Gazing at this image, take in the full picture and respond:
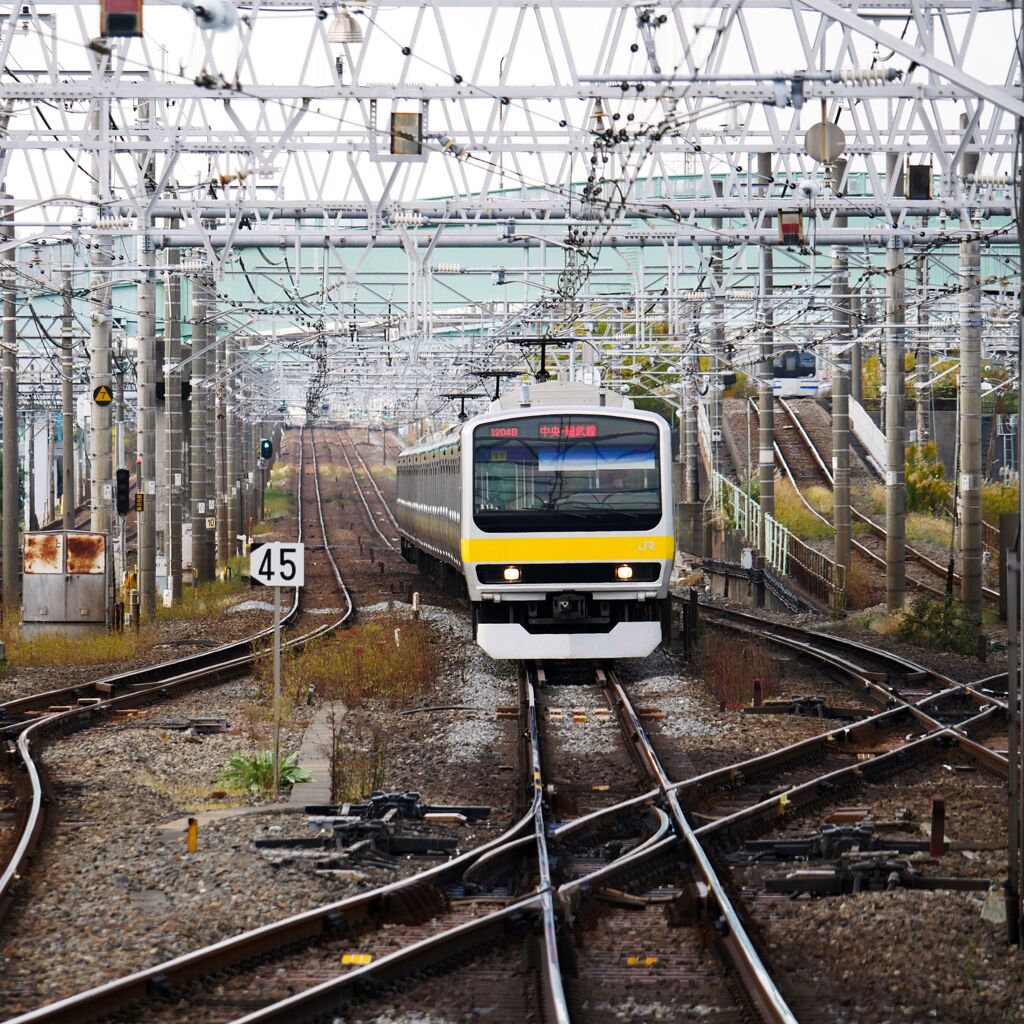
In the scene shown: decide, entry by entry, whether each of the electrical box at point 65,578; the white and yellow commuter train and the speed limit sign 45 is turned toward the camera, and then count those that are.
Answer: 3

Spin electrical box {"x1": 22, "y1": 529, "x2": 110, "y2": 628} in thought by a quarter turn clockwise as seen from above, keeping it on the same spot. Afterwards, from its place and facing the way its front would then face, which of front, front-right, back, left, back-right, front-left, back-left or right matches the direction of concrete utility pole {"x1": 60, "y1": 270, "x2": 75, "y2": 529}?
right

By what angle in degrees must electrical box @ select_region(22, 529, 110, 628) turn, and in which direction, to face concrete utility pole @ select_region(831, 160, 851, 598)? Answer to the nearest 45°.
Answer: approximately 90° to its left

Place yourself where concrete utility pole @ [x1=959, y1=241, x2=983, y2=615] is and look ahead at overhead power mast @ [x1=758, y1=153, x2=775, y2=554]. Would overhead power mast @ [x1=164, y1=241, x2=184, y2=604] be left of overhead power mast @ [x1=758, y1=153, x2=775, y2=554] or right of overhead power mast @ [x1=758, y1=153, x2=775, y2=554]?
left

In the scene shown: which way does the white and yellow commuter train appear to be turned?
toward the camera

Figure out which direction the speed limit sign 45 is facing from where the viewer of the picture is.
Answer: facing the viewer

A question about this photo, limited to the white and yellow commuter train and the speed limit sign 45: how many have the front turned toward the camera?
2

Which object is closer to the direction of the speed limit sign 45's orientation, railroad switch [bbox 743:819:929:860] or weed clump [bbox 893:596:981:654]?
the railroad switch

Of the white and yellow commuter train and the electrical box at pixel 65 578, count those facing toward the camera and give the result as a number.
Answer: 2

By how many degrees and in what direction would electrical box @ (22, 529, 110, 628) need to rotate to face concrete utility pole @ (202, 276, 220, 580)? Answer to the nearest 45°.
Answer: approximately 180°

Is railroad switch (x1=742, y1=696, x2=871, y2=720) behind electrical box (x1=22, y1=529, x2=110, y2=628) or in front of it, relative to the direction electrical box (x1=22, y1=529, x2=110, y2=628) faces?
in front

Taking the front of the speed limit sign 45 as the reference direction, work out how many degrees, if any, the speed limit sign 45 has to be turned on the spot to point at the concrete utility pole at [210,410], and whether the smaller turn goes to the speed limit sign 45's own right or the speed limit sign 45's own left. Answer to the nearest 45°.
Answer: approximately 180°

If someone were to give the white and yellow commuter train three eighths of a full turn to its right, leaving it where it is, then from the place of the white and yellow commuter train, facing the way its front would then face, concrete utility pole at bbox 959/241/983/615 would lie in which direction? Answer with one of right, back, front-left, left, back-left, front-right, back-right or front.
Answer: right

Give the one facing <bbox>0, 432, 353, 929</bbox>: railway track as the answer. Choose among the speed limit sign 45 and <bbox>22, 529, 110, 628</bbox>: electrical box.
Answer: the electrical box

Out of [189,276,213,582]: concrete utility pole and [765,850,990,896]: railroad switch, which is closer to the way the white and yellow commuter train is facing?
the railroad switch
